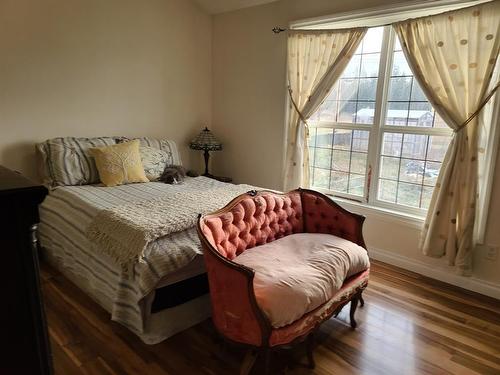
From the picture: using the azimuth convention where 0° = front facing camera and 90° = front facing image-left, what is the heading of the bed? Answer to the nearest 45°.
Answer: approximately 315°

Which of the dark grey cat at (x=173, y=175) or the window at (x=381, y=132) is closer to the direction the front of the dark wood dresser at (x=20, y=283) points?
the window

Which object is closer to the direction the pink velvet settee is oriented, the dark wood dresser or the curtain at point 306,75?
the dark wood dresser

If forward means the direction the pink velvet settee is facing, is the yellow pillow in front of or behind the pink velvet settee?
behind

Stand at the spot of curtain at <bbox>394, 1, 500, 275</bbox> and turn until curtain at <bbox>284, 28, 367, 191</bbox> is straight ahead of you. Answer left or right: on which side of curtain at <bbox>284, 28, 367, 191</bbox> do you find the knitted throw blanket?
left

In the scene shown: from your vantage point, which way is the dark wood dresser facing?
to the viewer's right

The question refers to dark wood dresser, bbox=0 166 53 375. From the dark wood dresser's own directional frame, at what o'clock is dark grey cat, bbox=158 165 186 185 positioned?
The dark grey cat is roughly at 10 o'clock from the dark wood dresser.

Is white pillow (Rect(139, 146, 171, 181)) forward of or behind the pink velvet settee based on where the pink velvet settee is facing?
behind
